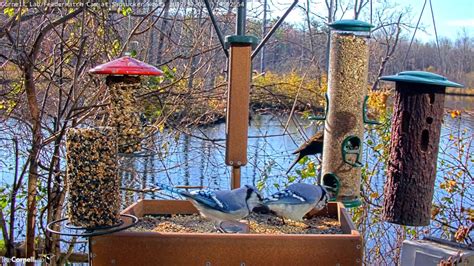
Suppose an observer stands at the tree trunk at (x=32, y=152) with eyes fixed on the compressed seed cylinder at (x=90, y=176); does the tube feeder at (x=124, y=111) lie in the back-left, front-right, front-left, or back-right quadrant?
front-left

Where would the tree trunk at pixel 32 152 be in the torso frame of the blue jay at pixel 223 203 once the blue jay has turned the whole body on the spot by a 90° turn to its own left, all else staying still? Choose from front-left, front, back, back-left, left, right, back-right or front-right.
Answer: front-left

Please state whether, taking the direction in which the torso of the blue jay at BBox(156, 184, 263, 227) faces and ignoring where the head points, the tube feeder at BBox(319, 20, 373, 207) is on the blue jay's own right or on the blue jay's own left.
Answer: on the blue jay's own left

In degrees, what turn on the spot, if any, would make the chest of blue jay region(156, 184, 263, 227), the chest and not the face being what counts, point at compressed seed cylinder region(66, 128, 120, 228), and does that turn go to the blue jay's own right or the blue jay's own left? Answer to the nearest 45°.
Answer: approximately 180°

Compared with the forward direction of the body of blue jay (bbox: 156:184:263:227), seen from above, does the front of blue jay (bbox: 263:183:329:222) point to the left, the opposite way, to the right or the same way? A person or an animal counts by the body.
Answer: the same way

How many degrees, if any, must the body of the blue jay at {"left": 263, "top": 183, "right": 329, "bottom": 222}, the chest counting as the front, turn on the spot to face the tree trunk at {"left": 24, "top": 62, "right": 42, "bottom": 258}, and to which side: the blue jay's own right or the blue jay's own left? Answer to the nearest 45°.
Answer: approximately 135° to the blue jay's own left

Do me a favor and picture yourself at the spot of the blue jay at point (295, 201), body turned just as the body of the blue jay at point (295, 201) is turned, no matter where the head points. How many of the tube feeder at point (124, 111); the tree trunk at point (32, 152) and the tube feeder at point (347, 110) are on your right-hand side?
0

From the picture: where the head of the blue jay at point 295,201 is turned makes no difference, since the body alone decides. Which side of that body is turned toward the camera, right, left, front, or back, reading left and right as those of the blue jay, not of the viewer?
right

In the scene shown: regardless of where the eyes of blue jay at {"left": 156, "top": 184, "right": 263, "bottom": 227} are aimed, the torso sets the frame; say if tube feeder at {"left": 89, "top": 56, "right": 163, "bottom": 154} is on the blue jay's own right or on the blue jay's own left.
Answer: on the blue jay's own left

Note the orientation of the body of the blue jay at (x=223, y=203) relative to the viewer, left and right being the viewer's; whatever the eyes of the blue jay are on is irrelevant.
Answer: facing to the right of the viewer

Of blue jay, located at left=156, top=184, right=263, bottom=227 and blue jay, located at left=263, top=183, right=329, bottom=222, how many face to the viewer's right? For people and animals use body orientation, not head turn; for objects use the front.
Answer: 2

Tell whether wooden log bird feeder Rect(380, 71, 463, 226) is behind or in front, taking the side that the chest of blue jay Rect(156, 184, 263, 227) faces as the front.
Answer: in front
